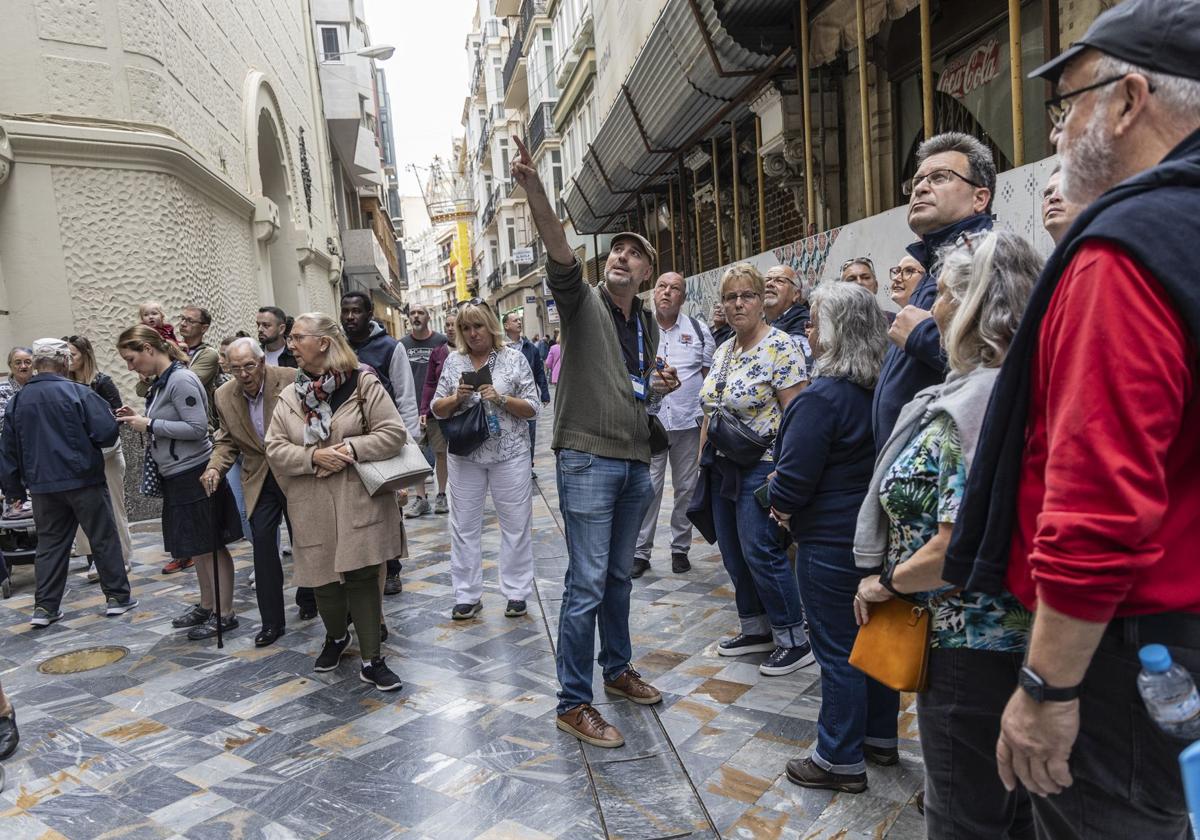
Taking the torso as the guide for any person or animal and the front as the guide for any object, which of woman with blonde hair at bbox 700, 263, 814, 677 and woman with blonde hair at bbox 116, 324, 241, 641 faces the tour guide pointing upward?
woman with blonde hair at bbox 700, 263, 814, 677

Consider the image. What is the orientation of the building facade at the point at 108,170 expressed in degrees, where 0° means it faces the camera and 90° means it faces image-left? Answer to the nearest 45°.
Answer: approximately 315°

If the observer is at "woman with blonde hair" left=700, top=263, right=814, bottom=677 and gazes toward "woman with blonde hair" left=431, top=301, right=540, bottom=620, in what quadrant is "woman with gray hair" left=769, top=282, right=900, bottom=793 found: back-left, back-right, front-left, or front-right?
back-left

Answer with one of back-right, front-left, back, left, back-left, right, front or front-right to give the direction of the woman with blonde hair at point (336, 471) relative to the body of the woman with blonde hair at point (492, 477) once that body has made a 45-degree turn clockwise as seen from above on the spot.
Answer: front

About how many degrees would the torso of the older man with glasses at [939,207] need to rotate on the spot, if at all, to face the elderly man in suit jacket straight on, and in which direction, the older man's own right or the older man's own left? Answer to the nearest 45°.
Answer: approximately 45° to the older man's own right

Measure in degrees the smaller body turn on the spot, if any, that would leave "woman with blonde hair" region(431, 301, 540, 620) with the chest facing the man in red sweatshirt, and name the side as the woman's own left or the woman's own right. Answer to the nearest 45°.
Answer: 0° — they already face them

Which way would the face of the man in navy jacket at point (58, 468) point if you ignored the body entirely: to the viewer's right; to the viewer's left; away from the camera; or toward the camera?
away from the camera

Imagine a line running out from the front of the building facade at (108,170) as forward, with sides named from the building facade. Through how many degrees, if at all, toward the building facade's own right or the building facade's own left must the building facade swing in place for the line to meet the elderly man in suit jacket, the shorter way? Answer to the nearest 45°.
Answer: approximately 45° to the building facade's own right

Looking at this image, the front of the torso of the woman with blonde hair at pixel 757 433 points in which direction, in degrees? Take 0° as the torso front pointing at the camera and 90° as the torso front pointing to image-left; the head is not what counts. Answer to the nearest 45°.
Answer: approximately 45°

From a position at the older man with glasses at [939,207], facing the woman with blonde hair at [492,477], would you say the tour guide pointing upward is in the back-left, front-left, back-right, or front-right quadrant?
front-left

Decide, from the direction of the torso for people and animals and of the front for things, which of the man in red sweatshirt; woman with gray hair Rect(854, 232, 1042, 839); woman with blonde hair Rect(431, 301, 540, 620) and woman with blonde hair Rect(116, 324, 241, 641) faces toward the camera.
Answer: woman with blonde hair Rect(431, 301, 540, 620)

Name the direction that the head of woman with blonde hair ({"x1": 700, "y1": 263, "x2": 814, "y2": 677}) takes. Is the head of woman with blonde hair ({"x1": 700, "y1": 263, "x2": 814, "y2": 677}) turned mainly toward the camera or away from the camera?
toward the camera

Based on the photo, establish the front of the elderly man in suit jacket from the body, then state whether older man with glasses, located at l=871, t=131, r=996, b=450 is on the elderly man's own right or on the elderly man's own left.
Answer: on the elderly man's own left

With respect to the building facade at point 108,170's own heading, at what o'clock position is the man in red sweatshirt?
The man in red sweatshirt is roughly at 1 o'clock from the building facade.

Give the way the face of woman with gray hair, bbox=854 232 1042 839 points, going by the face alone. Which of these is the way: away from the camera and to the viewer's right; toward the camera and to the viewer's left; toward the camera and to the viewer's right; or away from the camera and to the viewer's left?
away from the camera and to the viewer's left
